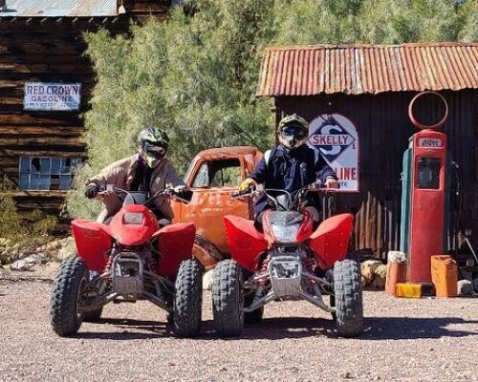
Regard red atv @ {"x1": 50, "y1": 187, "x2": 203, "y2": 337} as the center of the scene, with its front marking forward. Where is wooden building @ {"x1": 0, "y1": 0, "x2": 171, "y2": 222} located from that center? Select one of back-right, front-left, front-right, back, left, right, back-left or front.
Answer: back

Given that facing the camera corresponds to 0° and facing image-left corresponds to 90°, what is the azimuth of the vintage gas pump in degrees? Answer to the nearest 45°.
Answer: approximately 0°

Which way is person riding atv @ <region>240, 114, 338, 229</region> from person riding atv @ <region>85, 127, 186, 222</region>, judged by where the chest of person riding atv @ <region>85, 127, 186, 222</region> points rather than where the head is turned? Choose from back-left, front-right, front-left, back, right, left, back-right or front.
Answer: left

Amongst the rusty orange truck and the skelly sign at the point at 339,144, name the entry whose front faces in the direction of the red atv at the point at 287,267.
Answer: the skelly sign

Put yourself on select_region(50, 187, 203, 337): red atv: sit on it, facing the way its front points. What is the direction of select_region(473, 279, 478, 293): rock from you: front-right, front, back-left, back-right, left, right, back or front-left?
back-left

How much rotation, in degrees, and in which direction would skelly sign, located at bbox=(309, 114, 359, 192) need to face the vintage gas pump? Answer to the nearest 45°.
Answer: approximately 45° to its left
